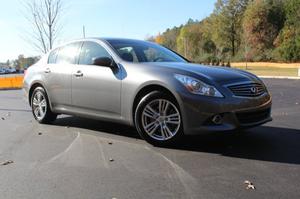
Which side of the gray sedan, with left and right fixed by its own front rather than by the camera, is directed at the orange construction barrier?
back

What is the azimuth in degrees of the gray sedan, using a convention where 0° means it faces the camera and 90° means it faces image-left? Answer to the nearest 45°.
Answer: approximately 315°

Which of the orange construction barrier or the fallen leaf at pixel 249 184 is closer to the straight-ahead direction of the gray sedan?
the fallen leaf

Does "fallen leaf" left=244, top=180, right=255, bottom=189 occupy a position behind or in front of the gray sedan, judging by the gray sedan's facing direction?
in front
